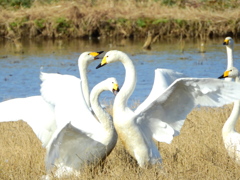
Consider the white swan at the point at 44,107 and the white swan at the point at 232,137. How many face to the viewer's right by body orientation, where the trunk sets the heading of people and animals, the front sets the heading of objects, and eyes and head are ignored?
1

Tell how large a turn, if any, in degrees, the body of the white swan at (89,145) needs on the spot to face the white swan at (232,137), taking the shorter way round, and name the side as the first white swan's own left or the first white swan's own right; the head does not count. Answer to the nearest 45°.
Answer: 0° — it already faces it

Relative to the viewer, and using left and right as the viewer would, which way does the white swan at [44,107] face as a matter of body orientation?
facing to the right of the viewer

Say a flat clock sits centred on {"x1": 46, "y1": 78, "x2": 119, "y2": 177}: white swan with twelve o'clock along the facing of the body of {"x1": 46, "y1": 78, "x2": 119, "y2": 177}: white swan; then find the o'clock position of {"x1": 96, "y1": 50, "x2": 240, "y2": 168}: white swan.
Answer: {"x1": 96, "y1": 50, "x2": 240, "y2": 168}: white swan is roughly at 12 o'clock from {"x1": 46, "y1": 78, "x2": 119, "y2": 177}: white swan.

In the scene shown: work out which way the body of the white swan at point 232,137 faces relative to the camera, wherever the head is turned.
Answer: to the viewer's left

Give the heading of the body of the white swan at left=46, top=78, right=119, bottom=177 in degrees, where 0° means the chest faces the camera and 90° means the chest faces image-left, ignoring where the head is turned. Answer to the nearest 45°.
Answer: approximately 270°

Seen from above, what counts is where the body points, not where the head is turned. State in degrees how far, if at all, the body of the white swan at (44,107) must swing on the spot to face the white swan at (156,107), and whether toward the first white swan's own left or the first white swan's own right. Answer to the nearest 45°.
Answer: approximately 45° to the first white swan's own right

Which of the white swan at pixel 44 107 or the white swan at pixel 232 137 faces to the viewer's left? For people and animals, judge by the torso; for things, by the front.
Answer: the white swan at pixel 232 137

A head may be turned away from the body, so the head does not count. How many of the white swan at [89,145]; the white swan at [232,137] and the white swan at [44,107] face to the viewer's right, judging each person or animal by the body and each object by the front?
2

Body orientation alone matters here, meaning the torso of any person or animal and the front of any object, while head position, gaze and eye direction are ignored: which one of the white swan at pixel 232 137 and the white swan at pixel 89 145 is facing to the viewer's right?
the white swan at pixel 89 145
